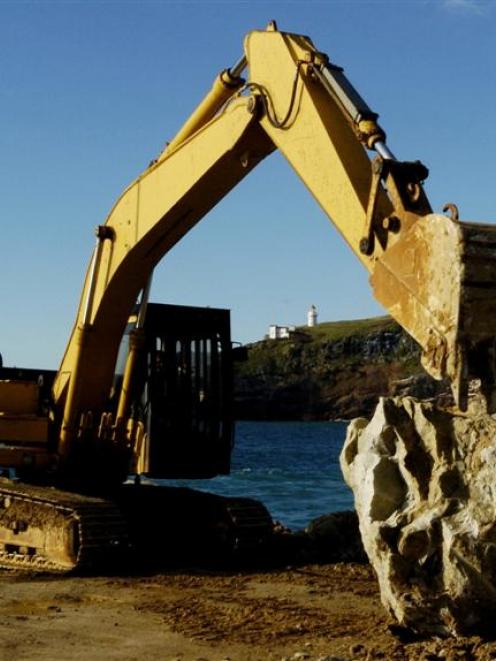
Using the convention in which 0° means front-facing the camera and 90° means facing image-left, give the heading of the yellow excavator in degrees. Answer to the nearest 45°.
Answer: approximately 315°
